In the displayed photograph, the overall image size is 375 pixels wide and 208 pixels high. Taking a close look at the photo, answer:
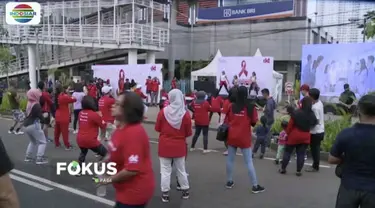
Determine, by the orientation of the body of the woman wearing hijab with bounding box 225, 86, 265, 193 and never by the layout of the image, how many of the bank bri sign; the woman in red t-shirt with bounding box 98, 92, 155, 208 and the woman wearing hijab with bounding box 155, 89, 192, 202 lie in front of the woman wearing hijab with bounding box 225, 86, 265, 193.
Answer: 1

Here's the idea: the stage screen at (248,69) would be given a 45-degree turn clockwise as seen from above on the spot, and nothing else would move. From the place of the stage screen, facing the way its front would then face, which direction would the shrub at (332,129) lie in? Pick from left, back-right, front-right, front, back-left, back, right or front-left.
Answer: front-left

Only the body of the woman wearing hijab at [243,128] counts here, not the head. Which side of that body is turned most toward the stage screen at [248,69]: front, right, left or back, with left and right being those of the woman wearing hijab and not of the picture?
front

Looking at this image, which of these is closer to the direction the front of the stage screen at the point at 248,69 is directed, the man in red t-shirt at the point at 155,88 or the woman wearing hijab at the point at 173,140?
the woman wearing hijab

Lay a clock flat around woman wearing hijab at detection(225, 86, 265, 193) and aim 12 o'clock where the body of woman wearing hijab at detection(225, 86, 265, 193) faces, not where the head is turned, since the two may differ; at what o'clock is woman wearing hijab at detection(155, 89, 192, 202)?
woman wearing hijab at detection(155, 89, 192, 202) is roughly at 8 o'clock from woman wearing hijab at detection(225, 86, 265, 193).

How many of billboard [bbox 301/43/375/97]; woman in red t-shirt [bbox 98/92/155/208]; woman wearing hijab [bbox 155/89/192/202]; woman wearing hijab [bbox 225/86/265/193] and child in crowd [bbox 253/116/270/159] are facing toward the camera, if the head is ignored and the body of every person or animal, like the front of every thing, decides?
1

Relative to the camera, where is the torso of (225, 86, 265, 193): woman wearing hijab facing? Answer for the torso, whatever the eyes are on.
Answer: away from the camera

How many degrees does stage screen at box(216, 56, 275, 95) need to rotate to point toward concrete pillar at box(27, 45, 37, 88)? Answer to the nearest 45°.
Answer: approximately 135° to its right

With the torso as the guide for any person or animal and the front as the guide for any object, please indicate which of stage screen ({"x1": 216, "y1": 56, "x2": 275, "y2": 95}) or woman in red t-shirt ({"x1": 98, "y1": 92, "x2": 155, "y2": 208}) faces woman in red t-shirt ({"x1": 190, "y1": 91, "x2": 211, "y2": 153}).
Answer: the stage screen

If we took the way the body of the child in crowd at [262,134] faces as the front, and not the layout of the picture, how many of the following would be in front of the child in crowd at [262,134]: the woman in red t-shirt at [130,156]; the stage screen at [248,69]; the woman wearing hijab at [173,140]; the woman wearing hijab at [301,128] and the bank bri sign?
2

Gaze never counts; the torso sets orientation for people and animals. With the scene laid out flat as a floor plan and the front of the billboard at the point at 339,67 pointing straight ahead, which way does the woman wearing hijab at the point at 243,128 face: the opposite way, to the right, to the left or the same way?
the opposite way

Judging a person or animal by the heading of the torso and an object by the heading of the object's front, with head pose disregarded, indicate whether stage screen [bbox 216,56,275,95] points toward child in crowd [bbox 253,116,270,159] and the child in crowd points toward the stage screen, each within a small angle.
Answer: yes

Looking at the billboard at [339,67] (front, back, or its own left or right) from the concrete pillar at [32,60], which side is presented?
right

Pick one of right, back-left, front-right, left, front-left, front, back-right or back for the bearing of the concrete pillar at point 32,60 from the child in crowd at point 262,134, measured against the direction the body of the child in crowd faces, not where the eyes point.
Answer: front-left
